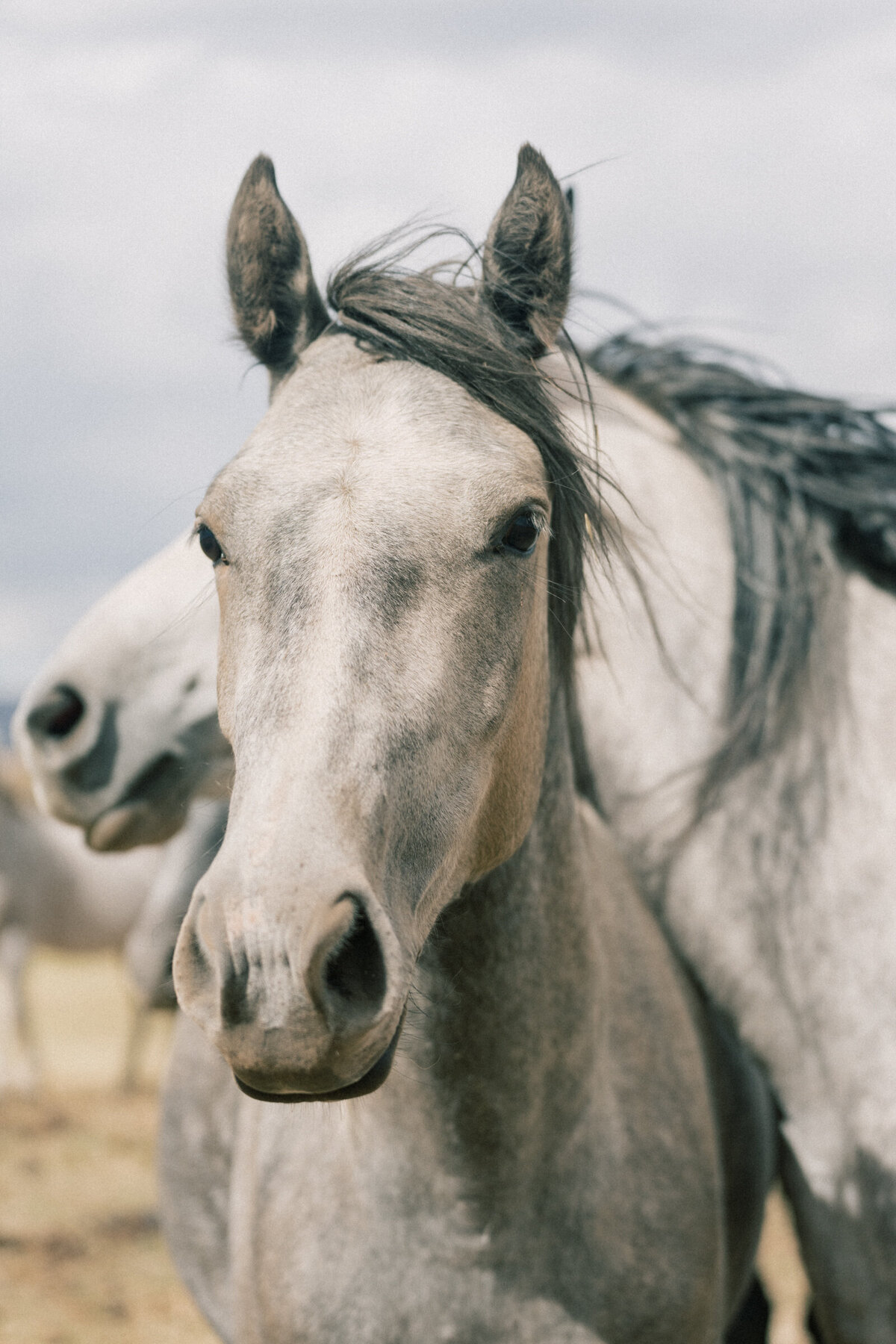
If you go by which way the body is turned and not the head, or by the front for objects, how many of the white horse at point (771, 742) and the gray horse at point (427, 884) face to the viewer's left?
1

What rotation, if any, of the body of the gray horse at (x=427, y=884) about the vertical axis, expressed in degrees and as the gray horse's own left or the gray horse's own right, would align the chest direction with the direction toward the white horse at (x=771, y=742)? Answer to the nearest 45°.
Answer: approximately 135° to the gray horse's own left

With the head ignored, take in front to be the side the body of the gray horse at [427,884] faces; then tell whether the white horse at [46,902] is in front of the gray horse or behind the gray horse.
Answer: behind

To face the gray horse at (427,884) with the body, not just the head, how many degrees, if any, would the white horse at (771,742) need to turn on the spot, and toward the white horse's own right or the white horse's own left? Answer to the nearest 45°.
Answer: approximately 45° to the white horse's own left

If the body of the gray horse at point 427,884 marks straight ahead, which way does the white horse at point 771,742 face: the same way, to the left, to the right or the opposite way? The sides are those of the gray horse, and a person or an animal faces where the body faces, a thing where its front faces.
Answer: to the right
